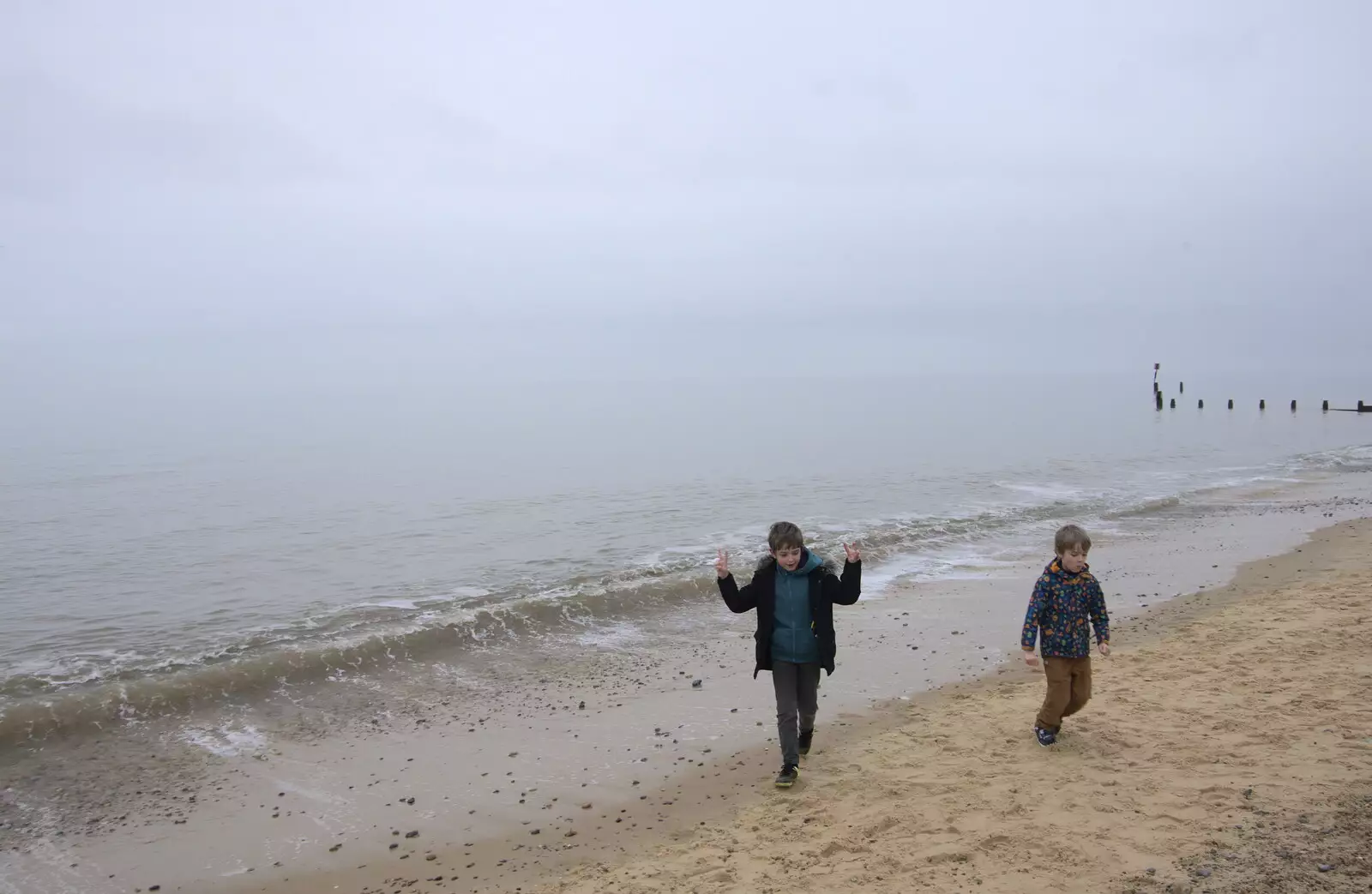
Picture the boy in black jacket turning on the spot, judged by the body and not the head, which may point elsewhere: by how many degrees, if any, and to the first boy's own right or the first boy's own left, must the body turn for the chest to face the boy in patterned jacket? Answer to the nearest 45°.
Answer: approximately 90° to the first boy's own left

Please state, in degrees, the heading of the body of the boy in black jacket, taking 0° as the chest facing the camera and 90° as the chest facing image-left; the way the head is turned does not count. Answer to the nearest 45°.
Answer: approximately 0°
